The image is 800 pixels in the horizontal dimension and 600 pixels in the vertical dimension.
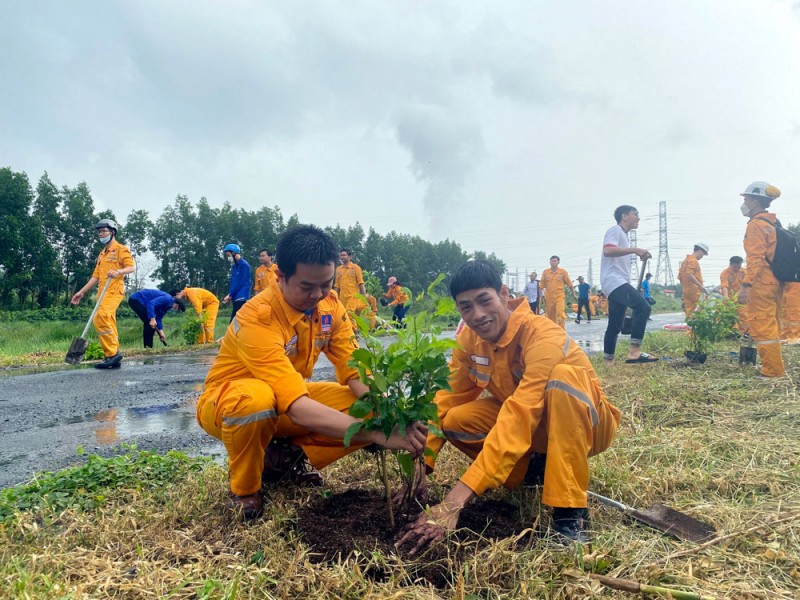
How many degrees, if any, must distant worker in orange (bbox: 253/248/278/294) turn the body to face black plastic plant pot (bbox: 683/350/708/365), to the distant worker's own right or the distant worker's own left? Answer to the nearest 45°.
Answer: approximately 90° to the distant worker's own left

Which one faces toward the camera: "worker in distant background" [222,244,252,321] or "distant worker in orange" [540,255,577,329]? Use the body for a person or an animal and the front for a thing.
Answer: the distant worker in orange

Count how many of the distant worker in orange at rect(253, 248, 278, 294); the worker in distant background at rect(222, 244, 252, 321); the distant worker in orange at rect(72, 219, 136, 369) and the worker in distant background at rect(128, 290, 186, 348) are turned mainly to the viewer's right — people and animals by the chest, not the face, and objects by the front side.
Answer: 1

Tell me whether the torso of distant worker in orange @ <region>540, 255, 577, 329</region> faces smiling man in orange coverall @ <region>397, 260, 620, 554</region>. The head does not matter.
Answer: yes

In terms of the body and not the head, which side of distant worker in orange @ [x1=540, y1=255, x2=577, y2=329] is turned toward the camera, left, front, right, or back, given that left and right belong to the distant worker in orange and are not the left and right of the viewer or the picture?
front

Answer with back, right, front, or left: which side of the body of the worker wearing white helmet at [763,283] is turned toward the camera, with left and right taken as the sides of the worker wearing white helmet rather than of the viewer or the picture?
left

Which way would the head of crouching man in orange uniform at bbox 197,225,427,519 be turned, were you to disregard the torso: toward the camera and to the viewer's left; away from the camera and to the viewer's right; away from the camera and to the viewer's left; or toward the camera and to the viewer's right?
toward the camera and to the viewer's right

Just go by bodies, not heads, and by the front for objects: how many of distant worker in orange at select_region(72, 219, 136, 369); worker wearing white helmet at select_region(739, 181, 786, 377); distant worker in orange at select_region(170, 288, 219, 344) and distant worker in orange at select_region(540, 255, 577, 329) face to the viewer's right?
0

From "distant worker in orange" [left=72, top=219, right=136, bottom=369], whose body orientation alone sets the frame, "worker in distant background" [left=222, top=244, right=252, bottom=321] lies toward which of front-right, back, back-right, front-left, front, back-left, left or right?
back

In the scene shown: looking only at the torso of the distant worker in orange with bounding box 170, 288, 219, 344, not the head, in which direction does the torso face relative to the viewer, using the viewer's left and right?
facing to the left of the viewer

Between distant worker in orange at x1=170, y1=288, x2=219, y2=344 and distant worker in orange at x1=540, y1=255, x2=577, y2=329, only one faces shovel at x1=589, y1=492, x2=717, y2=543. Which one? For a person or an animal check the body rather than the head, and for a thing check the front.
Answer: distant worker in orange at x1=540, y1=255, x2=577, y2=329

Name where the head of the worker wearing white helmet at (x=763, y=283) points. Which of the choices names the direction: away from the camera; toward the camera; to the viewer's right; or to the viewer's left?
to the viewer's left

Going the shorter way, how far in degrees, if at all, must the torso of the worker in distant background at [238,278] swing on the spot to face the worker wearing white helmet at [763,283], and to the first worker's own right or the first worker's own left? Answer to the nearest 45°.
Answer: approximately 135° to the first worker's own left
